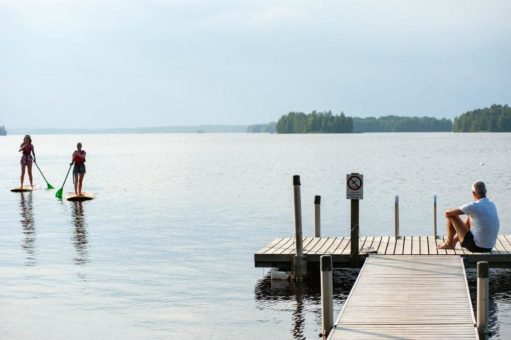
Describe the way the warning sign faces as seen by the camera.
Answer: facing the viewer

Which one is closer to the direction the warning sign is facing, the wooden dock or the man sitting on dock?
the wooden dock

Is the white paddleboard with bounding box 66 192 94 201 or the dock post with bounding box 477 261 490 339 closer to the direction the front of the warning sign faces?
the dock post

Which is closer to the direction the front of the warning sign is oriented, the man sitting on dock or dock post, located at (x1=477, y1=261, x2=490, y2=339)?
the dock post

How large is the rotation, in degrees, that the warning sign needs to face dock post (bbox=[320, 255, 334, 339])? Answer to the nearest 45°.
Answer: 0° — it already faces it
